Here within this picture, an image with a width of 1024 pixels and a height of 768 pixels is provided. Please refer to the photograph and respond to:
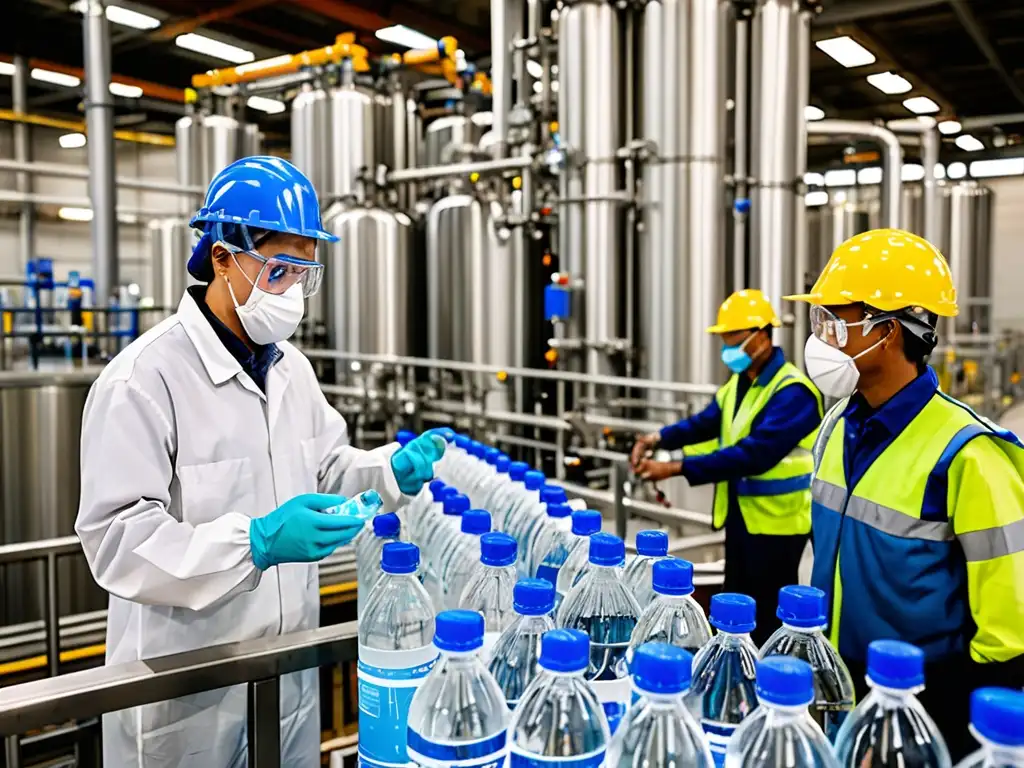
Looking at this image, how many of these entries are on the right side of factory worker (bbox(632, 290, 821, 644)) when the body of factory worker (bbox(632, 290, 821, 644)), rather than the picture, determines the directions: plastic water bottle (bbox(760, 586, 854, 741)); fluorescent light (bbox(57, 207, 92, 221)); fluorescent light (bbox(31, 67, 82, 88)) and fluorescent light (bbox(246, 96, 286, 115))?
3

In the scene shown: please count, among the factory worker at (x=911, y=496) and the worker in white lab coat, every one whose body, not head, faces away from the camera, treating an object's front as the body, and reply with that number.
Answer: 0

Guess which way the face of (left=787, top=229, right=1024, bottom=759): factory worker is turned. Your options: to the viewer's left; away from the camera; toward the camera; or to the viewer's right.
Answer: to the viewer's left

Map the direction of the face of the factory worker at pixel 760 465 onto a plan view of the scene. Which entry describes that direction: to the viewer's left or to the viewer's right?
to the viewer's left

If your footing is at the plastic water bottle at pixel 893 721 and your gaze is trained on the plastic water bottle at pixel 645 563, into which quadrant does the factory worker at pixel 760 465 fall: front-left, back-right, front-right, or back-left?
front-right

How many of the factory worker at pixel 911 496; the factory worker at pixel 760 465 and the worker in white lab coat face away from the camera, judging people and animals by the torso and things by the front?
0

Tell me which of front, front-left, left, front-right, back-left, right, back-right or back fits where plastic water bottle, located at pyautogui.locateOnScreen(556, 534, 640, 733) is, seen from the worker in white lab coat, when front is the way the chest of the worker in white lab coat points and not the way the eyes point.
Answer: front

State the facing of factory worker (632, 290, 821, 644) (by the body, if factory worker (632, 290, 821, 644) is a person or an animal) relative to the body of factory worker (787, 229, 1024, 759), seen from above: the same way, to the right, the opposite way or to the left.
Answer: the same way

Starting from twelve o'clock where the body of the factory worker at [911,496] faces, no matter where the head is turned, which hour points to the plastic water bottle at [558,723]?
The plastic water bottle is roughly at 11 o'clock from the factory worker.

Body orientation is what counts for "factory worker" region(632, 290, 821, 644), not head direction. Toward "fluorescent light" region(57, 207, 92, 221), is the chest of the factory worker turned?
no

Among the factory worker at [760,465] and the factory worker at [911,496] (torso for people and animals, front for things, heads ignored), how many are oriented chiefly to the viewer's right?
0

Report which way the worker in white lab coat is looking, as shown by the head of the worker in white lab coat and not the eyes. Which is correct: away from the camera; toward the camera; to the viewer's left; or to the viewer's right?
to the viewer's right

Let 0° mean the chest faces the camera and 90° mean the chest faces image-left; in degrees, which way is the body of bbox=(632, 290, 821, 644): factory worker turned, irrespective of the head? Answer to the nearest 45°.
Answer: approximately 45°

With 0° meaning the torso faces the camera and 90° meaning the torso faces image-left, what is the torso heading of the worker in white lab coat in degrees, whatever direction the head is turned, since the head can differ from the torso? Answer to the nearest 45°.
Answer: approximately 315°

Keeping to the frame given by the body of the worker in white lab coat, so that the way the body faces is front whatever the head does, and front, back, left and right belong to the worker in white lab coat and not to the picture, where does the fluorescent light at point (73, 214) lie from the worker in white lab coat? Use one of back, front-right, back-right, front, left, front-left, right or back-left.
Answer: back-left

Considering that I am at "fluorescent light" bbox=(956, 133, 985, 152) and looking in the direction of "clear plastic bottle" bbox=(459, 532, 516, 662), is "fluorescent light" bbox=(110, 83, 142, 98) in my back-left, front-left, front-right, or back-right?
front-right
